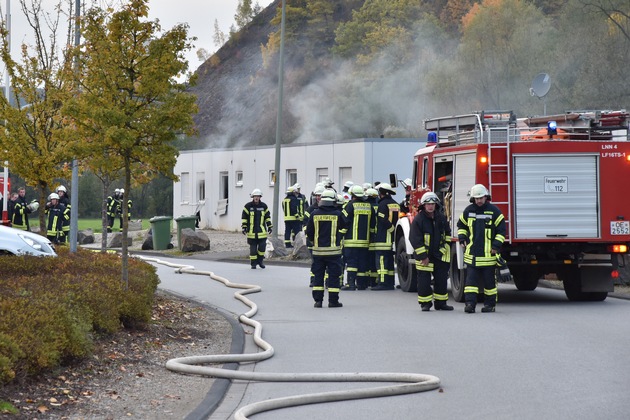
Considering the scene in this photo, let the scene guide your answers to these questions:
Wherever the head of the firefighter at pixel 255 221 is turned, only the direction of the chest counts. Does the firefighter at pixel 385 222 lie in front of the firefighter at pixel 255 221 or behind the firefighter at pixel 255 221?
in front

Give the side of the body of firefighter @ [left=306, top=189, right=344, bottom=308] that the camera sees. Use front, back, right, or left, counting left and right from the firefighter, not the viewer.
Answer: back

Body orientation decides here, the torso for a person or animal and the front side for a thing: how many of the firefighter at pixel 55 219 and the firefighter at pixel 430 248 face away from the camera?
0

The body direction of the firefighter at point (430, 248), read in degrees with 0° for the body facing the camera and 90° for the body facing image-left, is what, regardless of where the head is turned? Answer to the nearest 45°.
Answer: approximately 0°

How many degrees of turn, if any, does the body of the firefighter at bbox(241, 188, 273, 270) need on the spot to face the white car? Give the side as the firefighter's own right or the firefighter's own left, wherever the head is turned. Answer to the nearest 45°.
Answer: approximately 45° to the firefighter's own right

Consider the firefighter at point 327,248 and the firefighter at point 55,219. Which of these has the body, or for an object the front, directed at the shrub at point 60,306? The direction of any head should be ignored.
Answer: the firefighter at point 55,219

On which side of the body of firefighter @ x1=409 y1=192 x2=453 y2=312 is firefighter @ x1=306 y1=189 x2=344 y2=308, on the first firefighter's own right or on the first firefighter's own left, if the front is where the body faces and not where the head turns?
on the first firefighter's own right

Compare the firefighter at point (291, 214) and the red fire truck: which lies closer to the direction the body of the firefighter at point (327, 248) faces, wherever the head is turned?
the firefighter

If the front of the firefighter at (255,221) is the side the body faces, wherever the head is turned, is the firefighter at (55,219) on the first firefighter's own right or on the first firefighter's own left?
on the first firefighter's own right

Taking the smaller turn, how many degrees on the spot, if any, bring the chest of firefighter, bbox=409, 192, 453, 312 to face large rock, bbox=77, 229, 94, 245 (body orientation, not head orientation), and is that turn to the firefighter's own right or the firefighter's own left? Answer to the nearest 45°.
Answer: approximately 135° to the firefighter's own right

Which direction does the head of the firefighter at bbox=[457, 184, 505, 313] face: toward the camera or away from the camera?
toward the camera

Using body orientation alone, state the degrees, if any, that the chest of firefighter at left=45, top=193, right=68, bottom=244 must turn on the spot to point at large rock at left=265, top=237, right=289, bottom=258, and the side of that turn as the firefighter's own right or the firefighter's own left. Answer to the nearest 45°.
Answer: approximately 90° to the firefighter's own left

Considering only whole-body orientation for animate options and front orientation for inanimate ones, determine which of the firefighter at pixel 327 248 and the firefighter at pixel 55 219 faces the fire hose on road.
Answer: the firefighter at pixel 55 219

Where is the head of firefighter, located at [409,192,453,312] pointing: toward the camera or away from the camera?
toward the camera

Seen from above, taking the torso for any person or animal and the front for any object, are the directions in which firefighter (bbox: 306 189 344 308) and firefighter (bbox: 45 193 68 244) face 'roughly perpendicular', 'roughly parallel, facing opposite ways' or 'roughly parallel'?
roughly parallel, facing opposite ways
